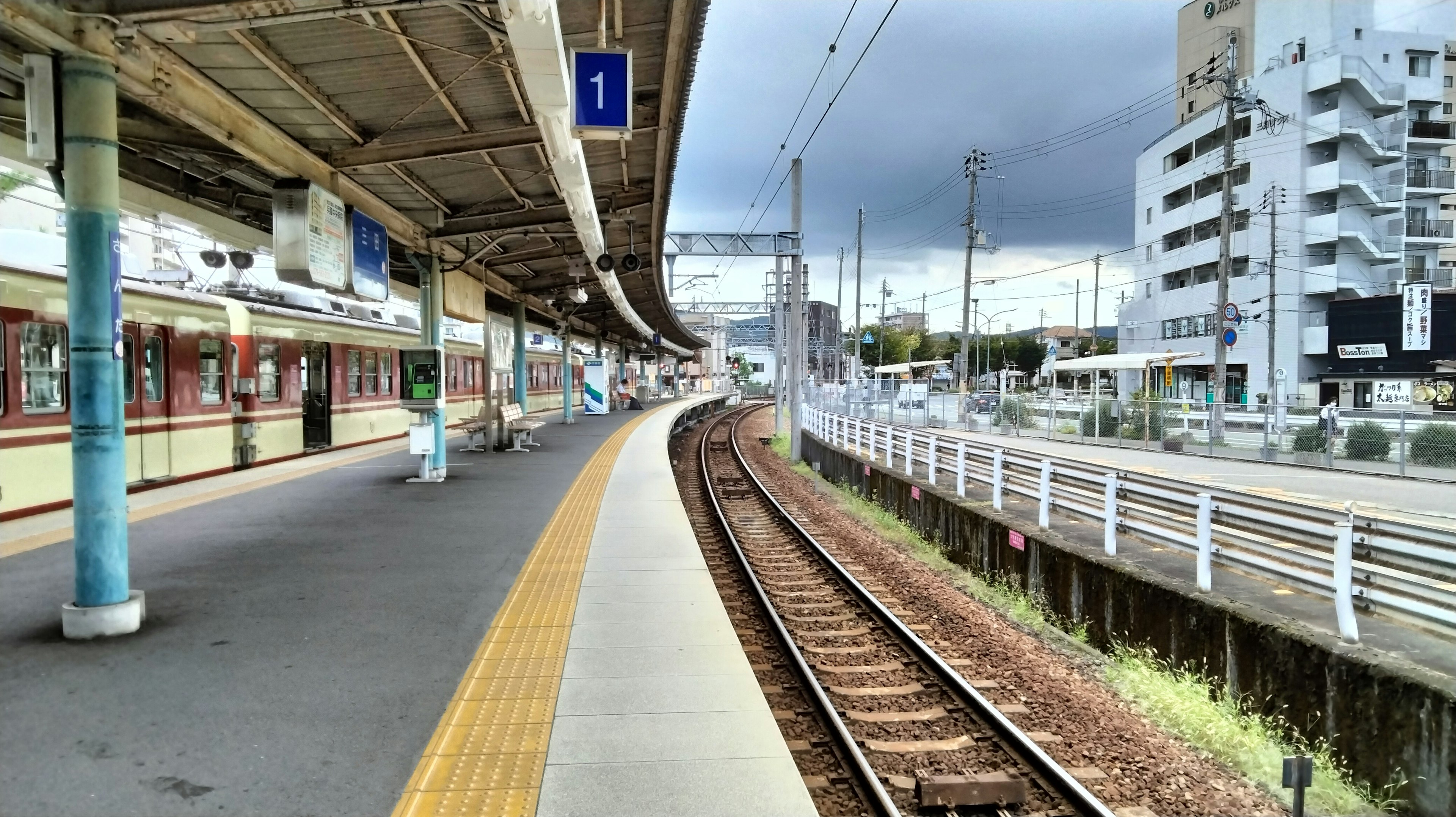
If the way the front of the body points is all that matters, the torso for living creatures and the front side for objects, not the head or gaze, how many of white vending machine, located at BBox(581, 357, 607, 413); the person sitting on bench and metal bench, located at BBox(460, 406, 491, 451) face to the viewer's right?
1

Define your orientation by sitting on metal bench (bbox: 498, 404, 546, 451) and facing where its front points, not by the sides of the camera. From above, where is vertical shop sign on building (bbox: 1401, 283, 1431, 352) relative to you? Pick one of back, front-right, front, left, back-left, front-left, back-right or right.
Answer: front-left

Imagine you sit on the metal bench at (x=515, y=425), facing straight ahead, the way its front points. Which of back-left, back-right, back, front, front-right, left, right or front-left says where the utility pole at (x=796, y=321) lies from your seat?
front-left

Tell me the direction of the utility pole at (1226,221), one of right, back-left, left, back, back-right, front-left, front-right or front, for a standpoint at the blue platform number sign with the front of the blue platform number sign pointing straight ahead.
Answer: back-left

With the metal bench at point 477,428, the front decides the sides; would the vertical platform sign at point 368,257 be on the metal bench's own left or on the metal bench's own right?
on the metal bench's own left

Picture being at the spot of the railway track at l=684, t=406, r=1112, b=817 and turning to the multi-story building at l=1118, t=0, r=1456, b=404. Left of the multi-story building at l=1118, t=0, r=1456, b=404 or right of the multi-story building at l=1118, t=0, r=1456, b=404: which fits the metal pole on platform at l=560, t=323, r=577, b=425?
left

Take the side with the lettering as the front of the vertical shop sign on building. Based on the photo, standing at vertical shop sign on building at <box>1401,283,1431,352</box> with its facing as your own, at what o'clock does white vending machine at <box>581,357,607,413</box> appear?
The white vending machine is roughly at 2 o'clock from the vertical shop sign on building.

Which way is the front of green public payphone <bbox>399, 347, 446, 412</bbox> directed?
toward the camera

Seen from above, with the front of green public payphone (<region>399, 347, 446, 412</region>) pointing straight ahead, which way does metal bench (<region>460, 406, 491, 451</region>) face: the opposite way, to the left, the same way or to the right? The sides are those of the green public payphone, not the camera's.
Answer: to the right

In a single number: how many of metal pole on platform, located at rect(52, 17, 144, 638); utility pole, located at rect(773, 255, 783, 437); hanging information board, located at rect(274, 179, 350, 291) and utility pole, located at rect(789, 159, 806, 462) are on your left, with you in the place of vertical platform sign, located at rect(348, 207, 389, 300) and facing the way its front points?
2
